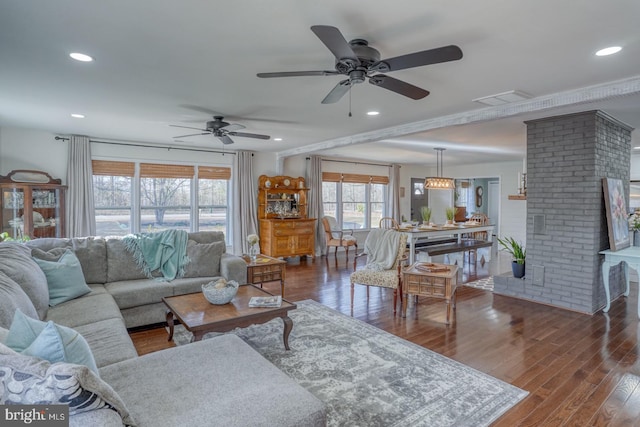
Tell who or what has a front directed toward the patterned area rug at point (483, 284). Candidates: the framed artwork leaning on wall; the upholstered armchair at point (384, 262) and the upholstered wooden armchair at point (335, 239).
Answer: the upholstered wooden armchair

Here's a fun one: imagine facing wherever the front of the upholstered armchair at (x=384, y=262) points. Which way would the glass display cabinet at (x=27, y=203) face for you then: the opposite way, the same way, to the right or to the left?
to the left

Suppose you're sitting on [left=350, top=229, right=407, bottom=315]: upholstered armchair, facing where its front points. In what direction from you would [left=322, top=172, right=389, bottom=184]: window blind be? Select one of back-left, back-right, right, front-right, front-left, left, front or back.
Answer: back-right

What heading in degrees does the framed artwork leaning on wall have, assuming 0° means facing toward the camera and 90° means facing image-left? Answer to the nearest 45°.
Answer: approximately 315°

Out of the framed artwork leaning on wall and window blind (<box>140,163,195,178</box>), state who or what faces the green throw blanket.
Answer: the window blind

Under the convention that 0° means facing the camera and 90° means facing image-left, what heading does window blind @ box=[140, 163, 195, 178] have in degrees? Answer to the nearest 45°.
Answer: approximately 0°

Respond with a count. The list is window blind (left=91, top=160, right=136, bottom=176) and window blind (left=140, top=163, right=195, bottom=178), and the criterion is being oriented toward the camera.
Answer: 2

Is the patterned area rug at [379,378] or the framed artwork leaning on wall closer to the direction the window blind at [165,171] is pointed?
the patterned area rug
